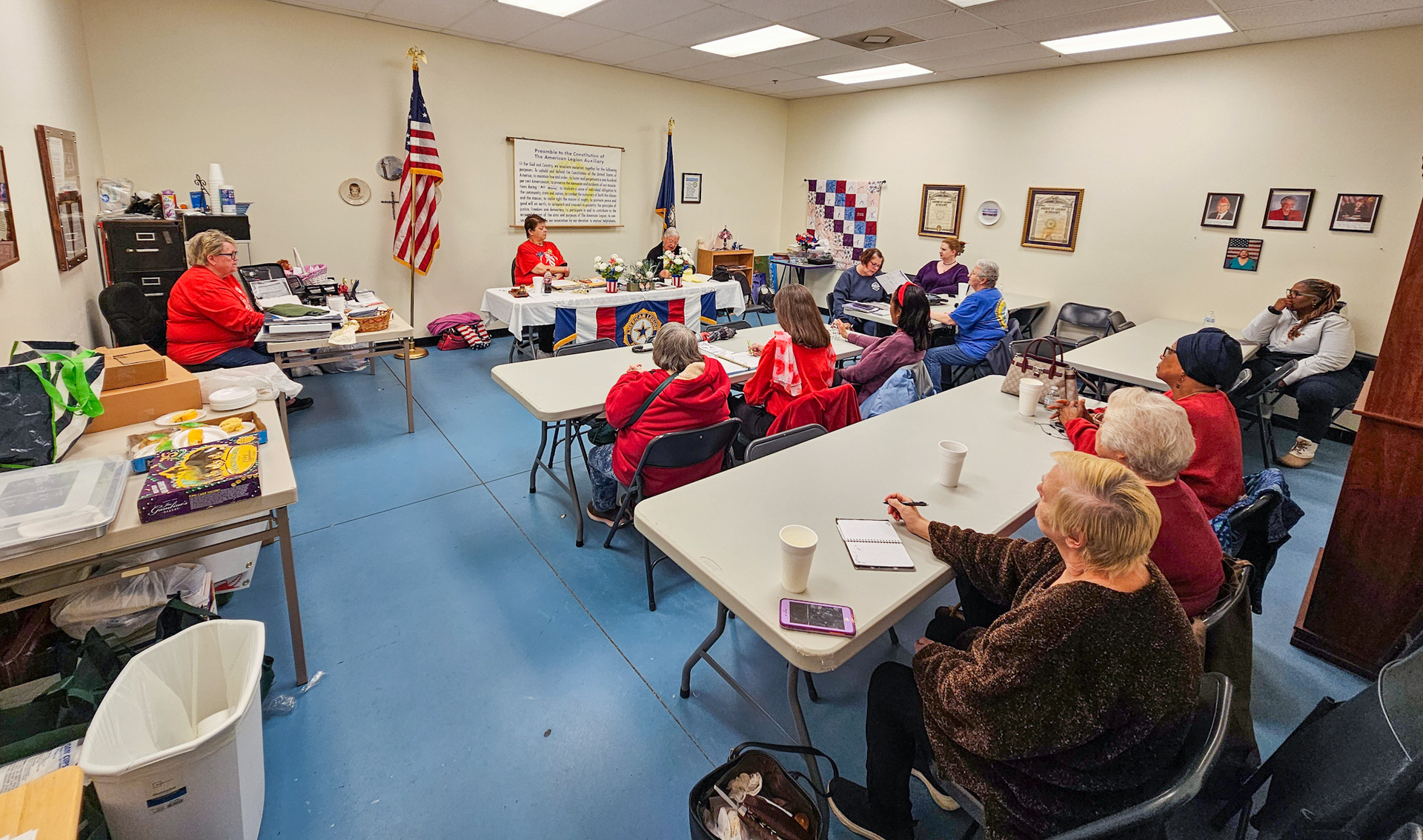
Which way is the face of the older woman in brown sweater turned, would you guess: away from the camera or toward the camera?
away from the camera

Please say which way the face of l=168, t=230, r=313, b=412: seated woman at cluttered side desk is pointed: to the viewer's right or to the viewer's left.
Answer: to the viewer's right

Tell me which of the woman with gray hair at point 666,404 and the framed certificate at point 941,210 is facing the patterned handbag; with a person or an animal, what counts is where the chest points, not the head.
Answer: the framed certificate

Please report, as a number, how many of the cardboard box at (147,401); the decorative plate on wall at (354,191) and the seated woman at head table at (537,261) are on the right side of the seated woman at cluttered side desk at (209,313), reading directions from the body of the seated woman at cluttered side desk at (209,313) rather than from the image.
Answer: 1

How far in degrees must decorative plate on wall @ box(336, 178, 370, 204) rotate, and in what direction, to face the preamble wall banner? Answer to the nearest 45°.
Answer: approximately 90° to its left

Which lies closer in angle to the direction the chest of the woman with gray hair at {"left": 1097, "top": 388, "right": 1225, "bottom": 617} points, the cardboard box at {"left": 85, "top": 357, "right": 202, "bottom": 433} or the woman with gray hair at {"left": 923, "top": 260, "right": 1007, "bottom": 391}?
the woman with gray hair

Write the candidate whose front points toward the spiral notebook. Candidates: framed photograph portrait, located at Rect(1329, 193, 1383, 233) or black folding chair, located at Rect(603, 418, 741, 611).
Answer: the framed photograph portrait

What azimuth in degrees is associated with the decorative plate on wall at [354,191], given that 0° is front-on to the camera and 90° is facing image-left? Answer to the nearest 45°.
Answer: approximately 0°

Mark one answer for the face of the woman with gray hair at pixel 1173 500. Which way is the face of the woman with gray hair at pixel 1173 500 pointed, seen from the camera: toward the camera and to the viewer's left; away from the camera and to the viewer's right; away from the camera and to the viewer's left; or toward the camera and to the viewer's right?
away from the camera and to the viewer's left

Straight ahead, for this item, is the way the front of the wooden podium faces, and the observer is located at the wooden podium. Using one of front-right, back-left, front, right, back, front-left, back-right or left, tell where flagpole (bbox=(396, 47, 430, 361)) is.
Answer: front-right

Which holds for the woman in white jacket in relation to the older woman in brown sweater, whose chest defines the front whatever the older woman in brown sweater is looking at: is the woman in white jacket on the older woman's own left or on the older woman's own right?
on the older woman's own right

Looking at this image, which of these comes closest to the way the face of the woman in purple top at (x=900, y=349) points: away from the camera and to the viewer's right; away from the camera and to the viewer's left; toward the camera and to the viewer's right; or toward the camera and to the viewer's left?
away from the camera and to the viewer's left
